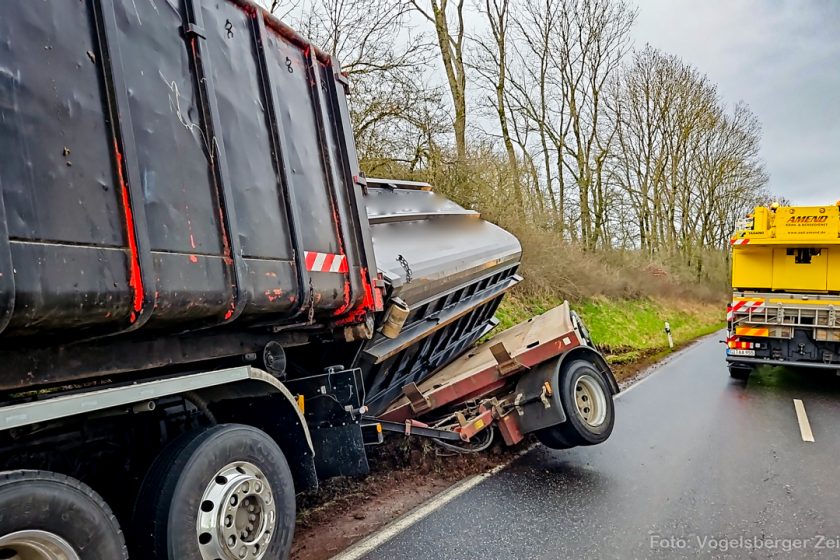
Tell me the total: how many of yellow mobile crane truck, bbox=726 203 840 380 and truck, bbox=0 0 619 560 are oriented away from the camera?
1

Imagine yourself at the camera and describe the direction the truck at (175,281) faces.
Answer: facing the viewer and to the left of the viewer

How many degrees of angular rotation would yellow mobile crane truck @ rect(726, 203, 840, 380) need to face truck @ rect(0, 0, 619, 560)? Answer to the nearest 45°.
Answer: approximately 180°

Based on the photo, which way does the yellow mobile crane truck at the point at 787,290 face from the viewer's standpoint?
away from the camera

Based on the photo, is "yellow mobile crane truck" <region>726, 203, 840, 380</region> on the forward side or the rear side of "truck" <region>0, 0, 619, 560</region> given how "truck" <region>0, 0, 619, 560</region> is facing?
on the rear side

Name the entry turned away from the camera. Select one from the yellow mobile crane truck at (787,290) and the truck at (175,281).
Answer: the yellow mobile crane truck

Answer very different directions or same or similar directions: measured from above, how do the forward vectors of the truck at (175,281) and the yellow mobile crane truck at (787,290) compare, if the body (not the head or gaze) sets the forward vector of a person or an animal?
very different directions
